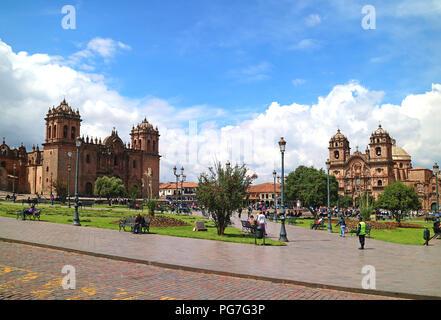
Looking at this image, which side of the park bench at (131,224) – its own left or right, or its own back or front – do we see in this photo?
front

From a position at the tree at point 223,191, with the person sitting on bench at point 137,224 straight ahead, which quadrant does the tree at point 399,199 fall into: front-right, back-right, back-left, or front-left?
back-right

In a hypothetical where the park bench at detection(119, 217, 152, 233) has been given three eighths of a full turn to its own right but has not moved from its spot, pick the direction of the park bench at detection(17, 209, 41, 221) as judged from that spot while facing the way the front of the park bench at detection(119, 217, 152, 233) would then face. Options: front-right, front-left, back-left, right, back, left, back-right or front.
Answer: front

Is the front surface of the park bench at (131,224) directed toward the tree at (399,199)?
no

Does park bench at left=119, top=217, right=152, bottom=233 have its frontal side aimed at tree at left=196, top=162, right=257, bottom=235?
no
